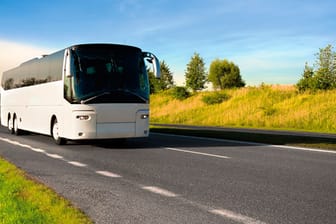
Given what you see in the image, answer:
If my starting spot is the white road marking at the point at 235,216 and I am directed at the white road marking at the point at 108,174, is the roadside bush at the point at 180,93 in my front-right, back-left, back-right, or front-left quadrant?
front-right

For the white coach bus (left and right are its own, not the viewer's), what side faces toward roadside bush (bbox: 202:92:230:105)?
left

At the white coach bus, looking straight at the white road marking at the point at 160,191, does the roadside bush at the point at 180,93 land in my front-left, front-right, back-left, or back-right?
back-left

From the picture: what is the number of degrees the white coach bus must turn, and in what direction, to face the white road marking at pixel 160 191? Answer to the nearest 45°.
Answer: approximately 45° to its right

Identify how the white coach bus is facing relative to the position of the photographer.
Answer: facing the viewer and to the right of the viewer

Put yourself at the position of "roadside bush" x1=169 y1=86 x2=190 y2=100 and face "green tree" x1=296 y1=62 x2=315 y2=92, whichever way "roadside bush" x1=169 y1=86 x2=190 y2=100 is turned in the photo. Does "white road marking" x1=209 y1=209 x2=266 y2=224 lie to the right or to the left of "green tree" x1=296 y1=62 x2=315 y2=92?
right

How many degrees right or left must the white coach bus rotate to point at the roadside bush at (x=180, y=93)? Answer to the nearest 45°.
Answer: approximately 135° to its left

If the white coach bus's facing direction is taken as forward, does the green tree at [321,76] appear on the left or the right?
on its left

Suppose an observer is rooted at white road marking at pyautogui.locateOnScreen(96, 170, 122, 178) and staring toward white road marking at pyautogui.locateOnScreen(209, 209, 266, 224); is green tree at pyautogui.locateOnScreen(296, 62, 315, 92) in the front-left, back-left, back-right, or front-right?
back-left

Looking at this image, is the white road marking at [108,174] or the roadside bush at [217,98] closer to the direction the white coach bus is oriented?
the white road marking

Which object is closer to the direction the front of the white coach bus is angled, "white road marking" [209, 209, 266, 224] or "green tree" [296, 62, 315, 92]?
the white road marking

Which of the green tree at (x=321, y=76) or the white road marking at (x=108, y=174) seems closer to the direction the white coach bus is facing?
the white road marking

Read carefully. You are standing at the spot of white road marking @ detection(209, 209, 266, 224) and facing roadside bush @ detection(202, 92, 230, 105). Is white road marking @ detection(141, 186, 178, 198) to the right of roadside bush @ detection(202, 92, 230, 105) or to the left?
left

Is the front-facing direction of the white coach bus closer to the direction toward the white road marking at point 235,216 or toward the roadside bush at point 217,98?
the white road marking
